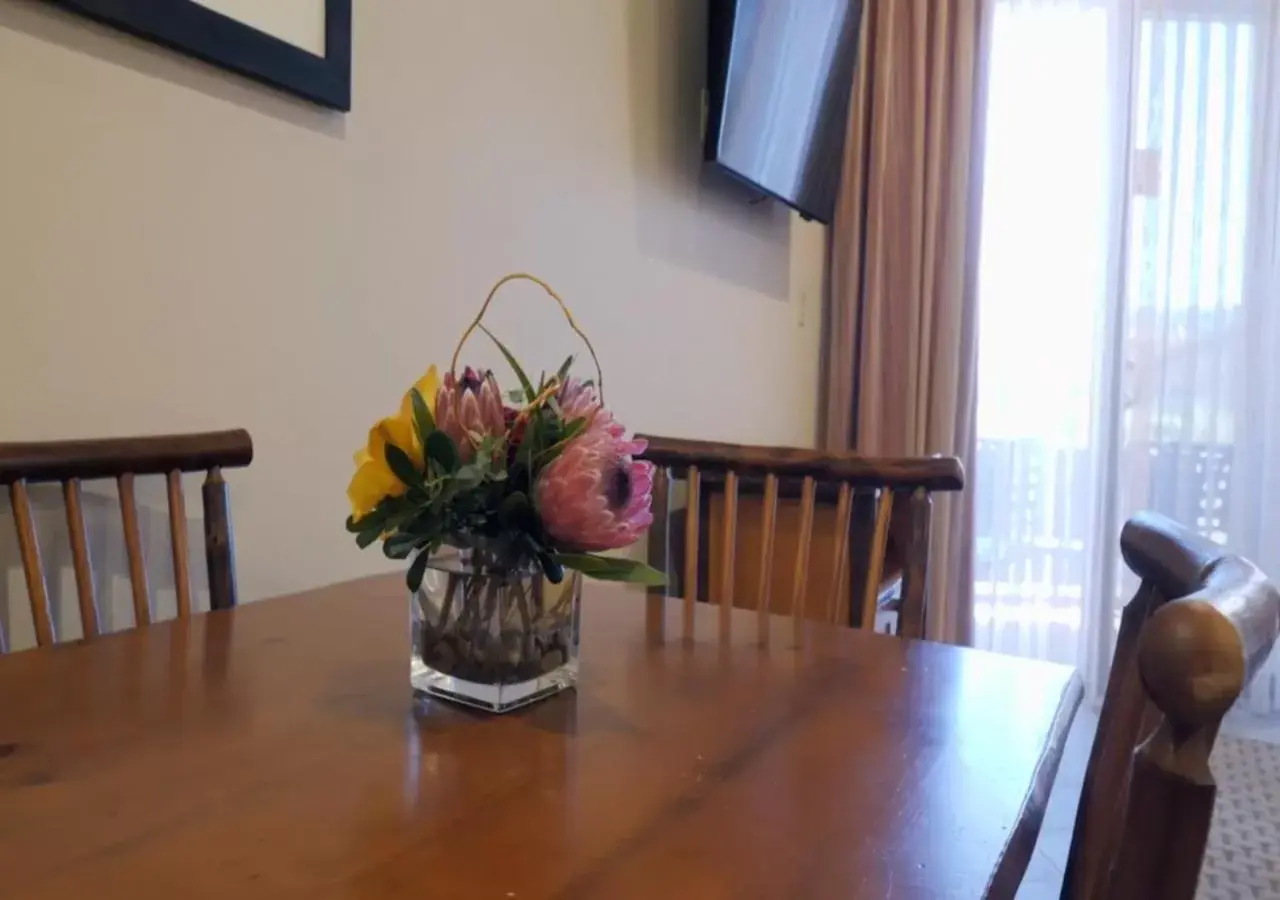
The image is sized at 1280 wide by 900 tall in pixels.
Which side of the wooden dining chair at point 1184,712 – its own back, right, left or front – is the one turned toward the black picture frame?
front

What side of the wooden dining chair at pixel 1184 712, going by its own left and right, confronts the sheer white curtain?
right

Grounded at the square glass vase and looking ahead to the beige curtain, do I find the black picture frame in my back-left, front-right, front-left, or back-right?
front-left

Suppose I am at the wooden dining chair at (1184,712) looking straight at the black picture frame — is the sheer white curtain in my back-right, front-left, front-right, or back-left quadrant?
front-right

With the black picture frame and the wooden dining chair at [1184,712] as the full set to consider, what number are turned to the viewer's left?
1

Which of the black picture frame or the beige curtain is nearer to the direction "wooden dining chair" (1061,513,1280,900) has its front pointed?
the black picture frame

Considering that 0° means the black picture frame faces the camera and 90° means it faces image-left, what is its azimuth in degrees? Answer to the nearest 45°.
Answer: approximately 315°

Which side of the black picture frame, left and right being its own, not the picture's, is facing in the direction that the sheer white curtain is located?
left

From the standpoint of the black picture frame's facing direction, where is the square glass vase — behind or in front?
in front

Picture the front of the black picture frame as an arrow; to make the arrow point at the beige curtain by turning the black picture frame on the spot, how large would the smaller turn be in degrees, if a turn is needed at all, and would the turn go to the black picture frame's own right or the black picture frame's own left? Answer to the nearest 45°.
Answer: approximately 90° to the black picture frame's own left

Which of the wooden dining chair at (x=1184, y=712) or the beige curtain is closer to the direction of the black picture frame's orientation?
the wooden dining chair

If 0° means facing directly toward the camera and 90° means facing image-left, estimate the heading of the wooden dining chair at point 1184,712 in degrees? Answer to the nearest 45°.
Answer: approximately 90°

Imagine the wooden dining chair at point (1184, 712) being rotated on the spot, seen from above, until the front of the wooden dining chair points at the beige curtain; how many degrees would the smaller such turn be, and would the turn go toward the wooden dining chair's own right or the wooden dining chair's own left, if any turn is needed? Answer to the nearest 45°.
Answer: approximately 90° to the wooden dining chair's own right

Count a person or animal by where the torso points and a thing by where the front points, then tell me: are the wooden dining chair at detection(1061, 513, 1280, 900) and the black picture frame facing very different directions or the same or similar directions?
very different directions

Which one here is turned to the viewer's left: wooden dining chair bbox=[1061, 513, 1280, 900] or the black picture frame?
the wooden dining chair

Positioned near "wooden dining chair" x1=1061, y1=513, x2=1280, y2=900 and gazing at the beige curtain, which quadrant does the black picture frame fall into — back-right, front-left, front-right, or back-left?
front-left
